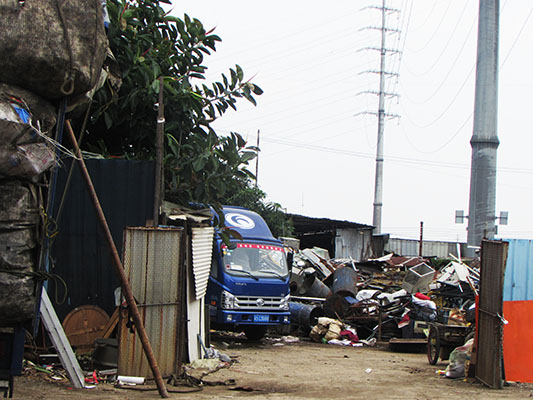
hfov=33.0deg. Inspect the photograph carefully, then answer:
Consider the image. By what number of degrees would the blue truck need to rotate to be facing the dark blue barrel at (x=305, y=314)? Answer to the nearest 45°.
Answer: approximately 45° to its left

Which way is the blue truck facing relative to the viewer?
toward the camera

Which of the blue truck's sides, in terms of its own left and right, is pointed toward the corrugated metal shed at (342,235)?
back

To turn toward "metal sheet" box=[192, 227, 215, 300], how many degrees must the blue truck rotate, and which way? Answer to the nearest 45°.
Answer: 0° — it already faces it

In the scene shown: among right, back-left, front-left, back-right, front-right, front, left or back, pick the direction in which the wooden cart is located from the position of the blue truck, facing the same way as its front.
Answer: front-left

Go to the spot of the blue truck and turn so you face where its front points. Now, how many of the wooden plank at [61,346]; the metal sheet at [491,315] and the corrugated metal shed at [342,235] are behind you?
1

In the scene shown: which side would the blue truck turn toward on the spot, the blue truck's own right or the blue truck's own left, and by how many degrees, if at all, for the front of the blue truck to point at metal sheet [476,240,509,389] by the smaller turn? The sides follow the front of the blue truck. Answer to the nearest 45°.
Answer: approximately 45° to the blue truck's own left

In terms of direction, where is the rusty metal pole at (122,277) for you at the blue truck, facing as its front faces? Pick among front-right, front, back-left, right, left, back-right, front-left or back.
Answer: front

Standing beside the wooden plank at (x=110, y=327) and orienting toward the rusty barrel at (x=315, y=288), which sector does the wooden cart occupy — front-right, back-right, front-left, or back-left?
front-right

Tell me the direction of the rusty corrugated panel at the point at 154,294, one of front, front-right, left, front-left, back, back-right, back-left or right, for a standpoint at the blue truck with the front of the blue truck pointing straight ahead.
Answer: front
